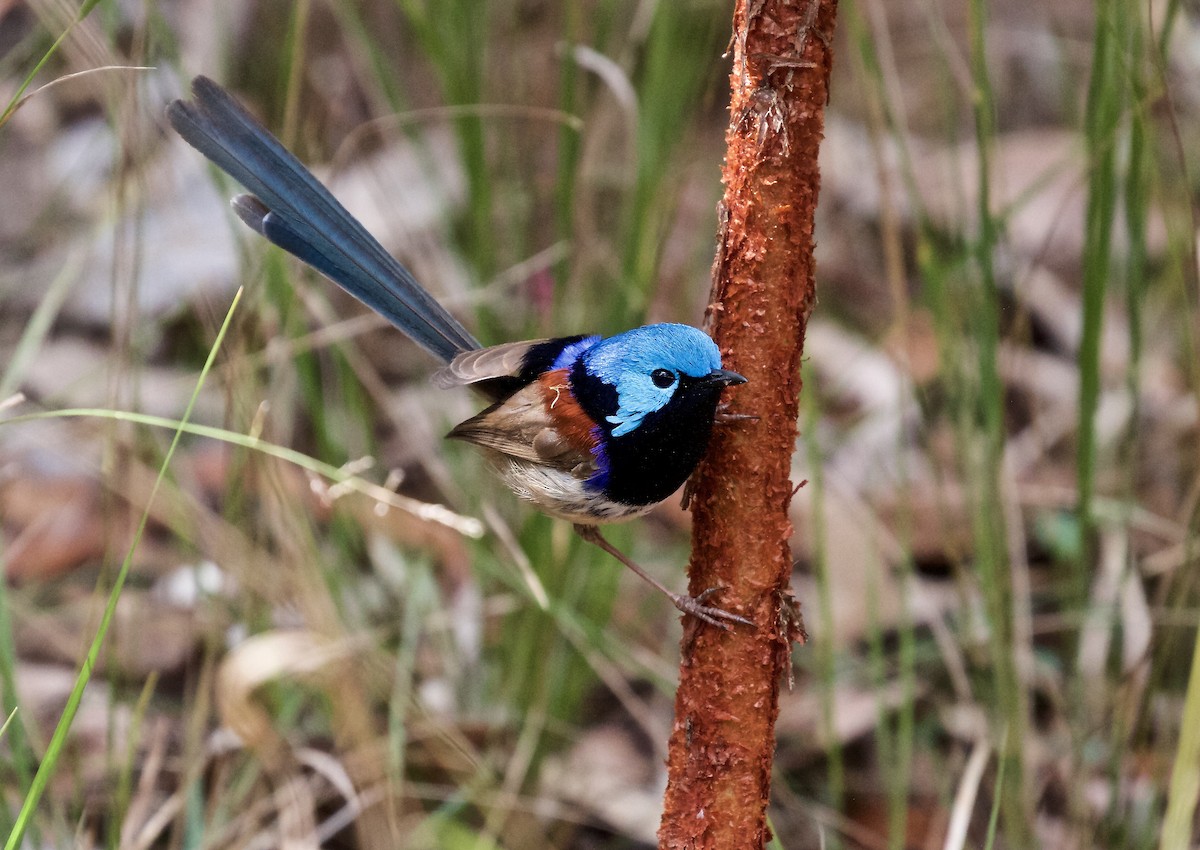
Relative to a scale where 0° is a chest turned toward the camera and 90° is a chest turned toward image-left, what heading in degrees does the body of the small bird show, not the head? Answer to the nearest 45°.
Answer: approximately 270°

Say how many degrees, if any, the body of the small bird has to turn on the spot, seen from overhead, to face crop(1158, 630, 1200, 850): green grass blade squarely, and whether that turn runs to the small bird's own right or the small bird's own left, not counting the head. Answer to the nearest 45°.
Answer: approximately 45° to the small bird's own right
